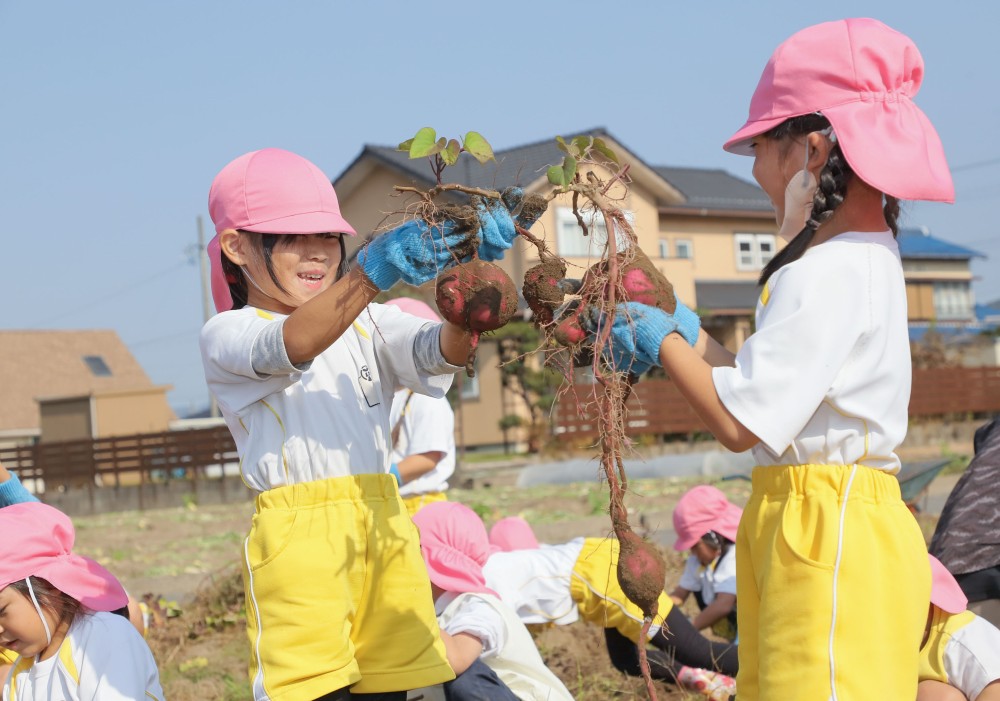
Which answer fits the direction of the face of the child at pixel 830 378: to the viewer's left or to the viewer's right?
to the viewer's left

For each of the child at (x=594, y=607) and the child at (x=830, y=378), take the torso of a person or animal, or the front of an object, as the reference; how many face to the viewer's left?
2

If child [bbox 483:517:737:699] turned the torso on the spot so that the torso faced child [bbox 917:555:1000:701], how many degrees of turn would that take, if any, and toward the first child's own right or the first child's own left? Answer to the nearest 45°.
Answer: approximately 135° to the first child's own left

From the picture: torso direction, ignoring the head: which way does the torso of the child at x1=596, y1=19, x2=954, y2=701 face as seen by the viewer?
to the viewer's left

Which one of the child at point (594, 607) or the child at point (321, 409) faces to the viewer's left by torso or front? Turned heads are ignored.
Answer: the child at point (594, 607)

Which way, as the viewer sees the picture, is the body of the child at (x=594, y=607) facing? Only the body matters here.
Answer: to the viewer's left

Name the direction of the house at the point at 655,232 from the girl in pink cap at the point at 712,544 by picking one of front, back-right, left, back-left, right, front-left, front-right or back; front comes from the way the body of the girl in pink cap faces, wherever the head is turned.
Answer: back-right

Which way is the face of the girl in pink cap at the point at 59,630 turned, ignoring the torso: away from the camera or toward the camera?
toward the camera

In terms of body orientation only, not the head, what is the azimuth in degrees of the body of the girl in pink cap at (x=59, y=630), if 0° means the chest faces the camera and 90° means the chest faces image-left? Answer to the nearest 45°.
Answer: approximately 45°

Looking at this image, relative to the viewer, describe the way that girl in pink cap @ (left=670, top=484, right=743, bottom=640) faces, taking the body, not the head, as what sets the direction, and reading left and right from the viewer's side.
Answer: facing the viewer and to the left of the viewer
